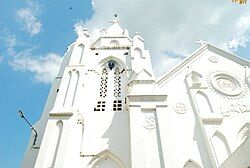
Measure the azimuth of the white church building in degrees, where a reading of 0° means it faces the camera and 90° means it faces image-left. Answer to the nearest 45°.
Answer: approximately 0°
